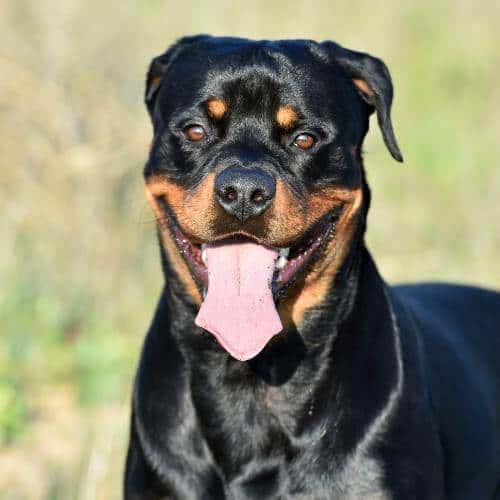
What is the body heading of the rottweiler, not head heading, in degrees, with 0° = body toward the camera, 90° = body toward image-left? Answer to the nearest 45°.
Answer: approximately 45°
